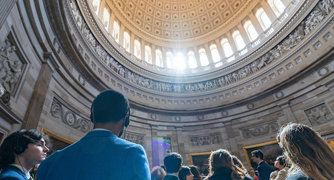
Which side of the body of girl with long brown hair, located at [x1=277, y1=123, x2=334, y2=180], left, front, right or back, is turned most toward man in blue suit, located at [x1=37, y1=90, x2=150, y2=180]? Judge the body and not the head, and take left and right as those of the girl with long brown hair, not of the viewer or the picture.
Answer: left

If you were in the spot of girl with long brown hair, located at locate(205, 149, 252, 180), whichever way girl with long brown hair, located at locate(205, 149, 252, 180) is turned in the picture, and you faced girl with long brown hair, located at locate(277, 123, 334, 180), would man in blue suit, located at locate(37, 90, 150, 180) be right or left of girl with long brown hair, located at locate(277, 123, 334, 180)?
right

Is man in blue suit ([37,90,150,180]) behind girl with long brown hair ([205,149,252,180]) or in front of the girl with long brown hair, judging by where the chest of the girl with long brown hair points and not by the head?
behind

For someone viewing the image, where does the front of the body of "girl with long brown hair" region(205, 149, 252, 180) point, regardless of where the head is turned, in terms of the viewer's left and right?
facing away from the viewer

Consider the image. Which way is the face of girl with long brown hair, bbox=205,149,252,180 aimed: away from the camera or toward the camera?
away from the camera

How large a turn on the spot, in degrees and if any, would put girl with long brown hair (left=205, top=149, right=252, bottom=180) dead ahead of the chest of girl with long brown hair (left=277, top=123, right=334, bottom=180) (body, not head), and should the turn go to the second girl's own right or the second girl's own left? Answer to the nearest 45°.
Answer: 0° — they already face them

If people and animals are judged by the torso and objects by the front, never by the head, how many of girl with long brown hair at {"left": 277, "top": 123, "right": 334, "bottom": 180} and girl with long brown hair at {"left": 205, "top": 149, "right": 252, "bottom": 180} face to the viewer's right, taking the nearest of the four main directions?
0

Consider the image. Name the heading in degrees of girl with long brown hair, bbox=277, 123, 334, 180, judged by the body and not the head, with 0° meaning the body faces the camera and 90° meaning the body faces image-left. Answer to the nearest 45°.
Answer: approximately 135°
